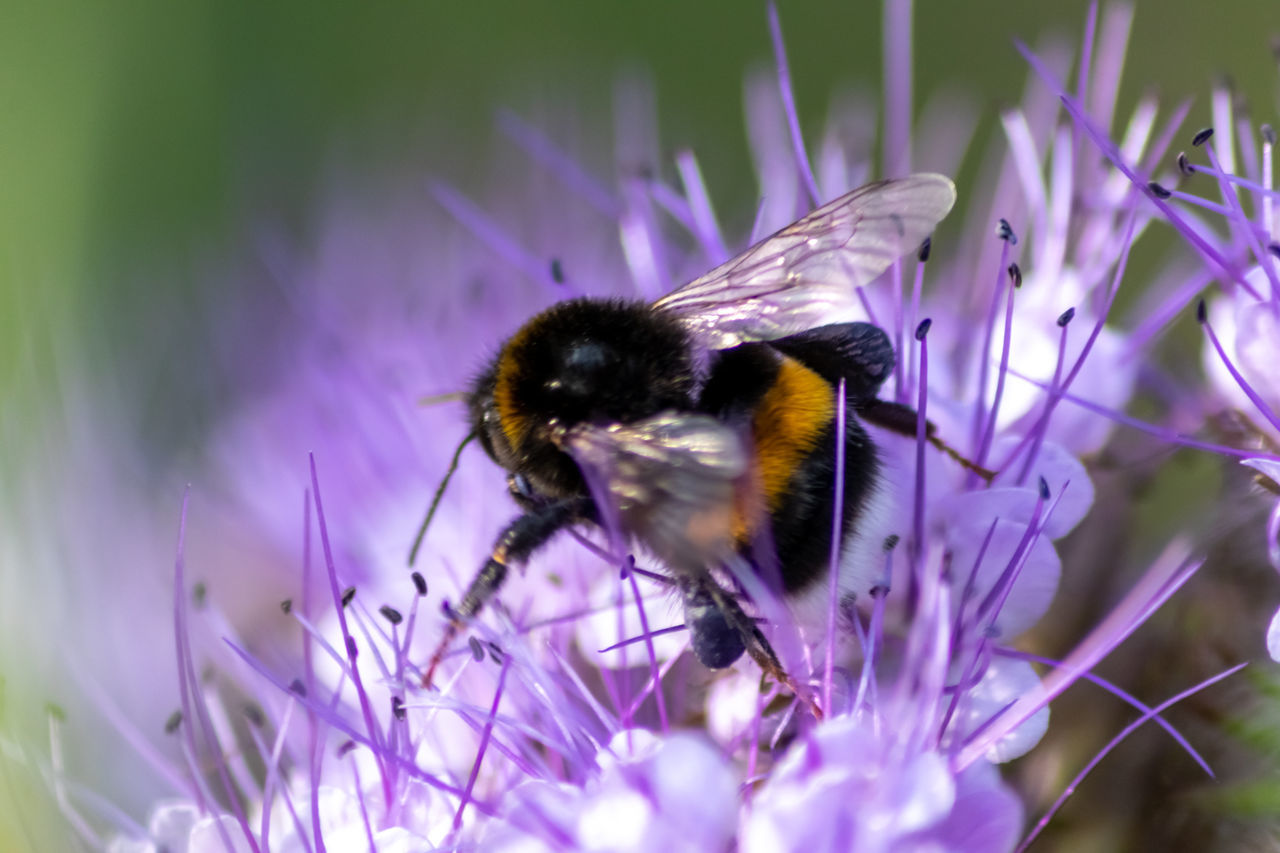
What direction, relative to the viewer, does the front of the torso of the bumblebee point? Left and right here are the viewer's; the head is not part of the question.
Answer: facing to the left of the viewer
